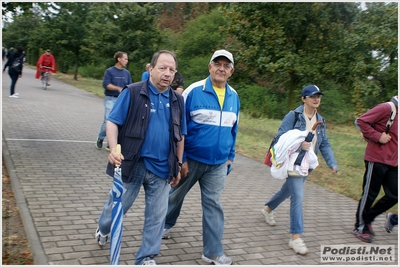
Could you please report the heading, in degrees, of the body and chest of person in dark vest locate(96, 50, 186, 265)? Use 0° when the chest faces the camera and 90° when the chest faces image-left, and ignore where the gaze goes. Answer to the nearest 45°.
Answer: approximately 315°

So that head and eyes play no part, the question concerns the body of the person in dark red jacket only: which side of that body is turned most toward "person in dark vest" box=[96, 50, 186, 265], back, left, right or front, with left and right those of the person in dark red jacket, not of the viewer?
right

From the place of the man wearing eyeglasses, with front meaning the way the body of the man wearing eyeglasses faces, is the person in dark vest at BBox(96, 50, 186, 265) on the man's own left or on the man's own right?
on the man's own right

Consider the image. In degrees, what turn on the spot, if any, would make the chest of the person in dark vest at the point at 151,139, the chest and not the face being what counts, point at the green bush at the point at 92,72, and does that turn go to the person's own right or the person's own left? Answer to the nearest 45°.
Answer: approximately 135° to the person's own left

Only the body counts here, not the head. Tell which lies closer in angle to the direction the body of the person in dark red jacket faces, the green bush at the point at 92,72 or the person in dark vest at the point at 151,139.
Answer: the person in dark vest

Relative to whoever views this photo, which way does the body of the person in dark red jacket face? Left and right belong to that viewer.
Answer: facing the viewer and to the right of the viewer

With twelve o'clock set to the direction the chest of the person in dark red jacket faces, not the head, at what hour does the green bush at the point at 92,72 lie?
The green bush is roughly at 6 o'clock from the person in dark red jacket.

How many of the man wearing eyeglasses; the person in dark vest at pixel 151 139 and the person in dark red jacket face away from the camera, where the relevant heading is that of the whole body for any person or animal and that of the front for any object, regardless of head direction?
0
